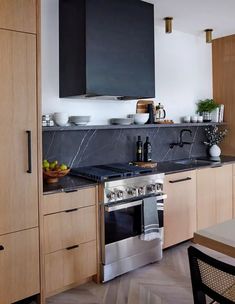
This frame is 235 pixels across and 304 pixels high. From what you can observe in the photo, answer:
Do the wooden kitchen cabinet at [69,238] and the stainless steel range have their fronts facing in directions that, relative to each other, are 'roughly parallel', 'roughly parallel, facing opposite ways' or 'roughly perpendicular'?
roughly parallel

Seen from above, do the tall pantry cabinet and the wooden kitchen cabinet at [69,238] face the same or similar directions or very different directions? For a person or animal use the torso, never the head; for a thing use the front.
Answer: same or similar directions

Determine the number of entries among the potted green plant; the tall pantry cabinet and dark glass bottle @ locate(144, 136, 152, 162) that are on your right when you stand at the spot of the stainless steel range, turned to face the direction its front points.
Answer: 1

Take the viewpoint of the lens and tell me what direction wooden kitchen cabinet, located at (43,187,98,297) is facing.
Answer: facing the viewer and to the right of the viewer

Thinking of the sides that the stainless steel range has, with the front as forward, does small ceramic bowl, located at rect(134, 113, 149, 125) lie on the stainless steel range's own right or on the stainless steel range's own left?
on the stainless steel range's own left

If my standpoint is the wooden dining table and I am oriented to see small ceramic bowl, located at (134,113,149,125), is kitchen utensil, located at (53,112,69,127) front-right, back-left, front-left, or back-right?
front-left

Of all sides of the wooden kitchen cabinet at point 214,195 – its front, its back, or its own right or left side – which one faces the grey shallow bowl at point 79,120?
right

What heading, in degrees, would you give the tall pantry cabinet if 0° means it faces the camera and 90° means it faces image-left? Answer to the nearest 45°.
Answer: approximately 315°
